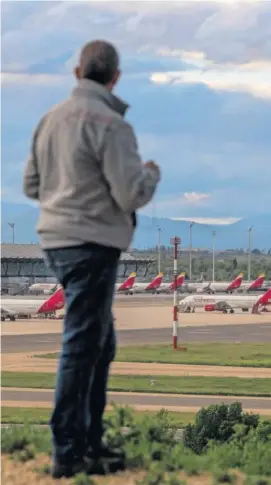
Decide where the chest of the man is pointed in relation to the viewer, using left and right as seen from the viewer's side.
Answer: facing away from the viewer and to the right of the viewer
